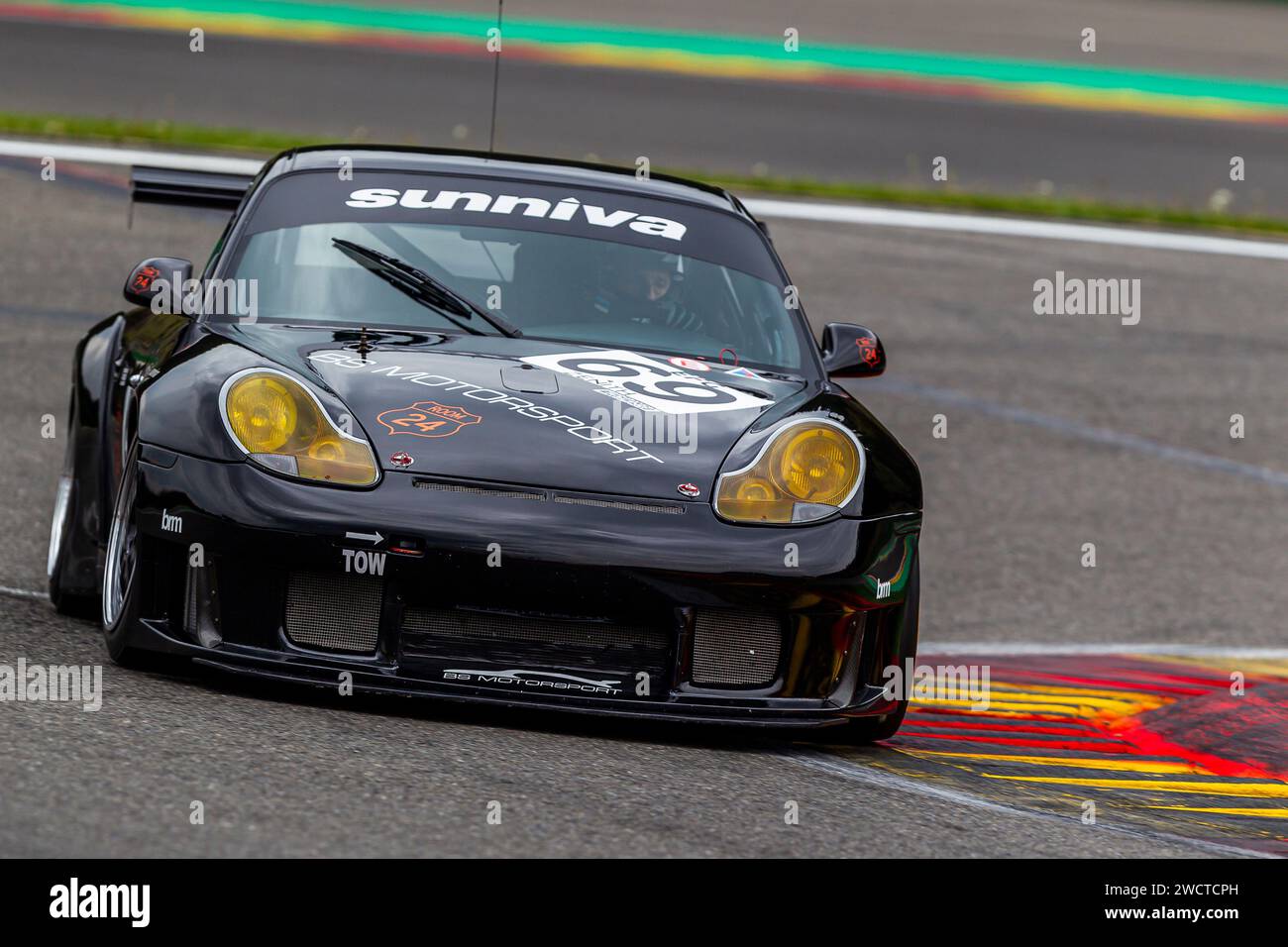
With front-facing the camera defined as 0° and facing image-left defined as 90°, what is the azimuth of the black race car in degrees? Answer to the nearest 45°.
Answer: approximately 0°
